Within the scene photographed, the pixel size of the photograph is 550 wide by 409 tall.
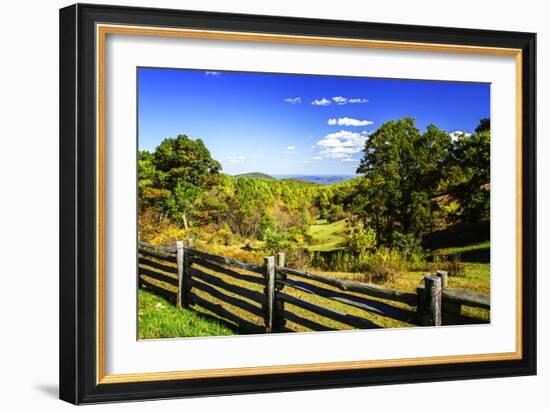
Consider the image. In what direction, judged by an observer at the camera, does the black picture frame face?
facing the viewer and to the right of the viewer
